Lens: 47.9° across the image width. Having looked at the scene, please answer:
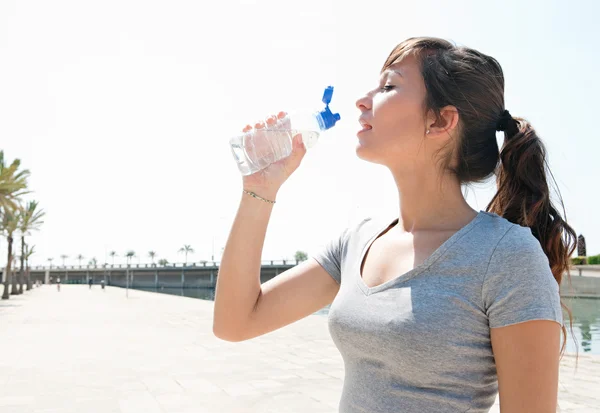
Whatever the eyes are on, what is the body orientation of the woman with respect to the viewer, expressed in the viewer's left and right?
facing the viewer and to the left of the viewer

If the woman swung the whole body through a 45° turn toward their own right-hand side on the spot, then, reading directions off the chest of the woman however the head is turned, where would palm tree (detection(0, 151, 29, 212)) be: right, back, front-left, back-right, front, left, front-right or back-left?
front-right

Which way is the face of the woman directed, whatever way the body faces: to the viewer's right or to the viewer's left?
to the viewer's left
